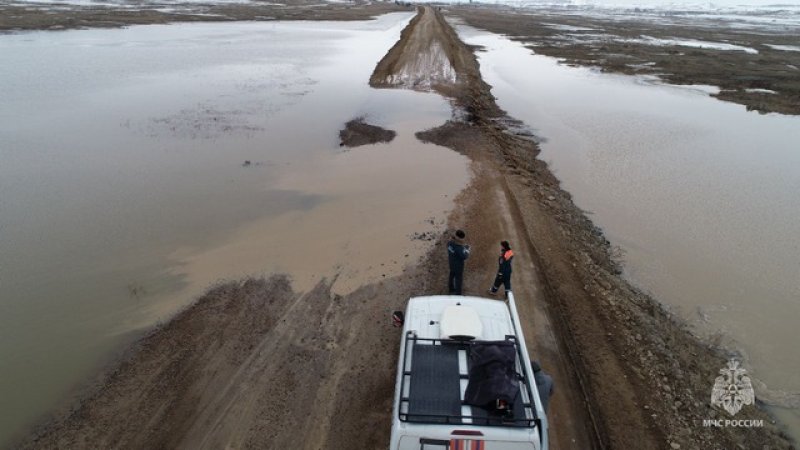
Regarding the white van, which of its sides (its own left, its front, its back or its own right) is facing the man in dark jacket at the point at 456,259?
front

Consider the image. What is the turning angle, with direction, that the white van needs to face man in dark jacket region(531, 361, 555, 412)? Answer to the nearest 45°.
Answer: approximately 45° to its right

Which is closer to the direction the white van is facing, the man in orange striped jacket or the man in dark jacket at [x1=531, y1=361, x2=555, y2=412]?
the man in orange striped jacket

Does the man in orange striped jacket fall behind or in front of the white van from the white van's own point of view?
in front

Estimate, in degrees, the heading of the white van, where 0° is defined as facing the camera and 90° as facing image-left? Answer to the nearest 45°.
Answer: approximately 180°
